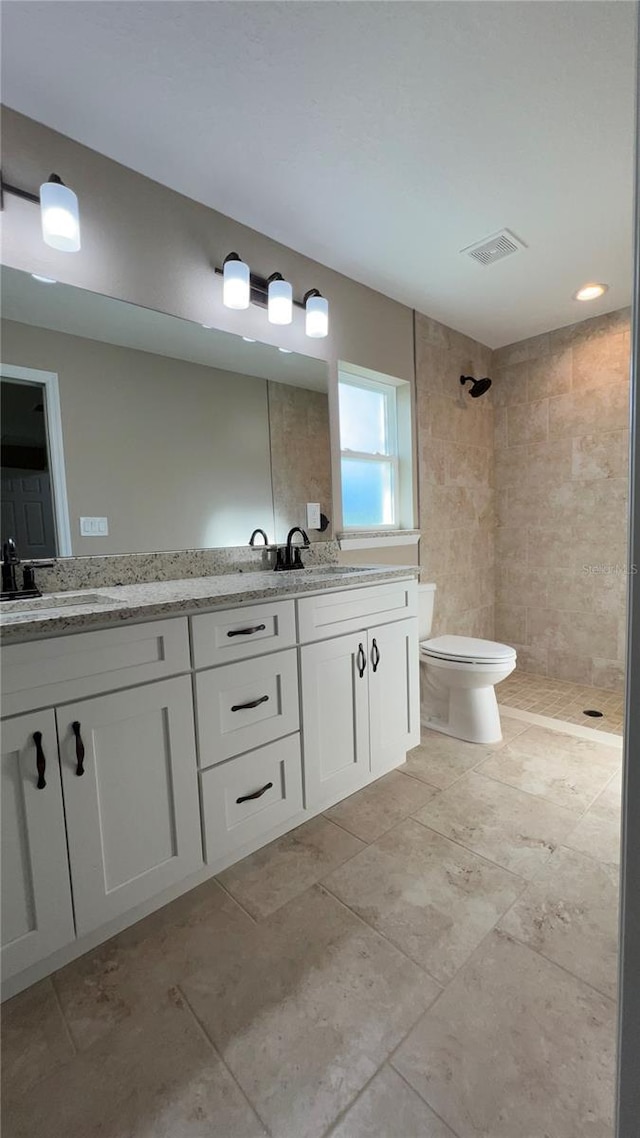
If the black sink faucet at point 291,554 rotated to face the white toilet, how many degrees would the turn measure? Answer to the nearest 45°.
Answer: approximately 45° to its left

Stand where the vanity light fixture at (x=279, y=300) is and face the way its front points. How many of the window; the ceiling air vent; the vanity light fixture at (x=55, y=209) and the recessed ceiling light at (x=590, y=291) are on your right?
1

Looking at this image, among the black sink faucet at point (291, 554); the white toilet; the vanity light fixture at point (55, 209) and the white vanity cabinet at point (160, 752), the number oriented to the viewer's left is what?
0

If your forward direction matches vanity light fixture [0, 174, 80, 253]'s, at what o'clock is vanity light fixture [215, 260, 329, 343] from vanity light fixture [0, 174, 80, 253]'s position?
vanity light fixture [215, 260, 329, 343] is roughly at 10 o'clock from vanity light fixture [0, 174, 80, 253].

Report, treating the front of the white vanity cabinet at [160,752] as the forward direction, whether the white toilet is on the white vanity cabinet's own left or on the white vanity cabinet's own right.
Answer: on the white vanity cabinet's own left

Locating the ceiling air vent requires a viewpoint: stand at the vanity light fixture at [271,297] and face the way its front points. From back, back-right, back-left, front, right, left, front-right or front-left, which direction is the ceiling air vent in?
front-left

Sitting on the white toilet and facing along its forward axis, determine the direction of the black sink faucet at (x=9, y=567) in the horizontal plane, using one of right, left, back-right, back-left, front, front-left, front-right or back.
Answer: right

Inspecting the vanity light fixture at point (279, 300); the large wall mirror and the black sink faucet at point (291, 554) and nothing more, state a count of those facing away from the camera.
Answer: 0

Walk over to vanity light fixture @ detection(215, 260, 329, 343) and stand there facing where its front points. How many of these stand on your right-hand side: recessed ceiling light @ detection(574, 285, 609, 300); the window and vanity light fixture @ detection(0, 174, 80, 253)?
1

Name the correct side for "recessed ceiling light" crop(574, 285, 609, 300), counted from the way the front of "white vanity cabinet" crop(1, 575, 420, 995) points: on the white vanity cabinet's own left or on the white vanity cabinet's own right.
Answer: on the white vanity cabinet's own left

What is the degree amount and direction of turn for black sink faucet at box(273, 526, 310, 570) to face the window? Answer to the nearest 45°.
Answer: approximately 90° to its left

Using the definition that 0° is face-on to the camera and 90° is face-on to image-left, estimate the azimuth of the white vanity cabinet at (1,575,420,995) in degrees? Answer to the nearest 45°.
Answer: approximately 315°

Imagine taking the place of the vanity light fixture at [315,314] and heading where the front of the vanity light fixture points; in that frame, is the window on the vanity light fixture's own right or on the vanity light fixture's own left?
on the vanity light fixture's own left
